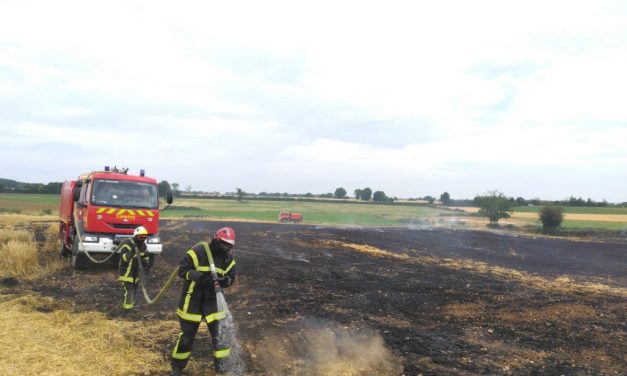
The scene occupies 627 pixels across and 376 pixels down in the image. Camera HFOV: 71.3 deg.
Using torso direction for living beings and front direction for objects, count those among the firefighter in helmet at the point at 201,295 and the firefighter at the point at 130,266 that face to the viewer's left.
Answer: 0

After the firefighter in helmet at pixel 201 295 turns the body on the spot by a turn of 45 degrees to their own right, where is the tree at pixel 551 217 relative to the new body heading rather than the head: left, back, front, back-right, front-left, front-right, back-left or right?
back-left

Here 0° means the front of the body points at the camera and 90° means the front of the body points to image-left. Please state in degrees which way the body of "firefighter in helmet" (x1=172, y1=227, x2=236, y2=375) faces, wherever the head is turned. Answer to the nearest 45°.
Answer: approximately 315°

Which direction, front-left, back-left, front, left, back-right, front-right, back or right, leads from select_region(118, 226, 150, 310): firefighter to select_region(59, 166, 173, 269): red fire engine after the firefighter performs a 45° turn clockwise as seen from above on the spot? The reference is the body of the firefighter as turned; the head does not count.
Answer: back

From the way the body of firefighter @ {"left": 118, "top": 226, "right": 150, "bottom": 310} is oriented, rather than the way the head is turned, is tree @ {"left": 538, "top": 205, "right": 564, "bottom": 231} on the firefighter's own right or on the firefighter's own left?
on the firefighter's own left
